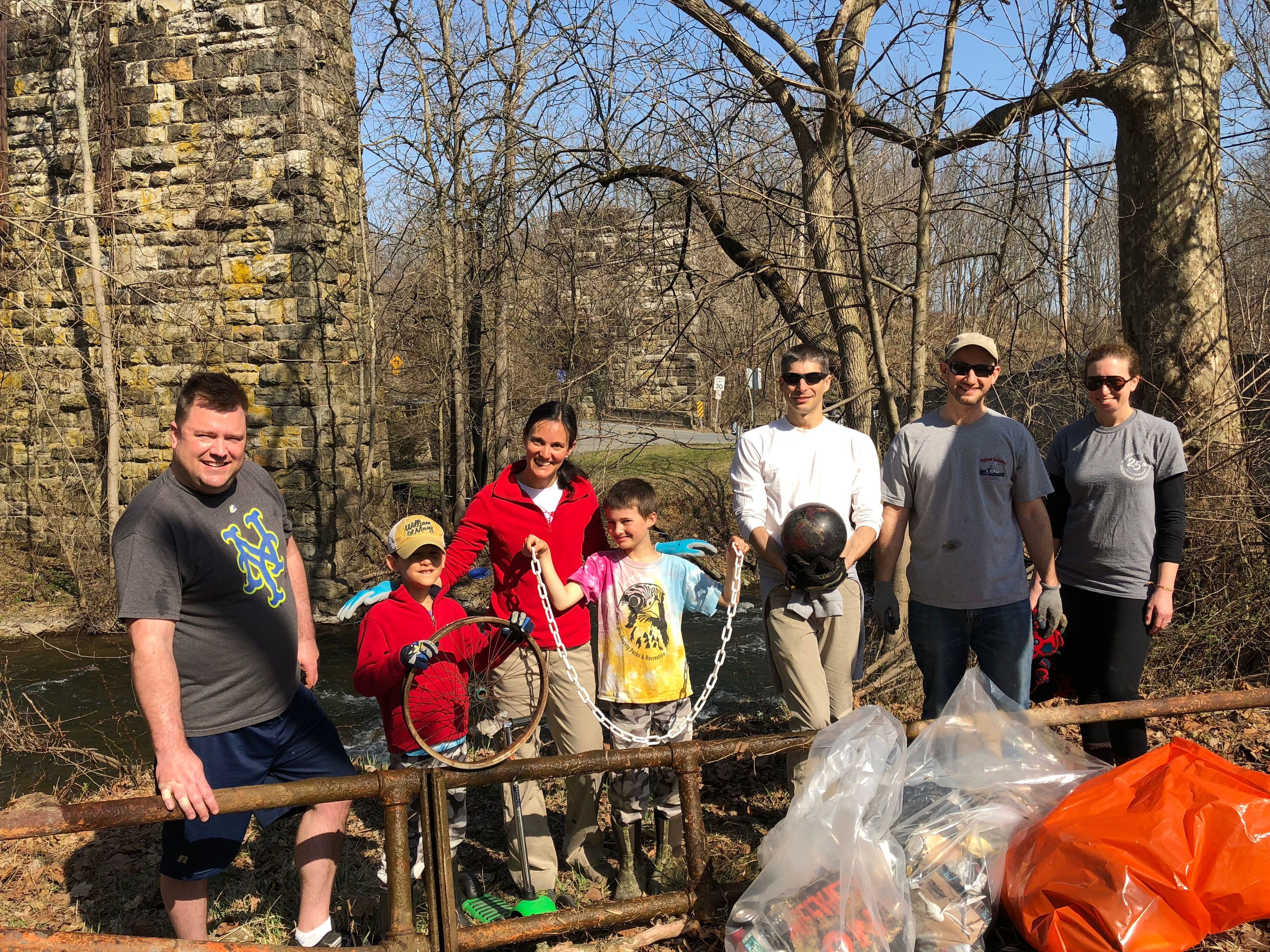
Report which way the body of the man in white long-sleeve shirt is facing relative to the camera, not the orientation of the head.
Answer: toward the camera

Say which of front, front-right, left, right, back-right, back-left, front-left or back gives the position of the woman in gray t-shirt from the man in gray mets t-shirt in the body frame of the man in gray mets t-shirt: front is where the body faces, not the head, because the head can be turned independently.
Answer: front-left

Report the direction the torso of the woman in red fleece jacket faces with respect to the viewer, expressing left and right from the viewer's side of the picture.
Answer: facing the viewer

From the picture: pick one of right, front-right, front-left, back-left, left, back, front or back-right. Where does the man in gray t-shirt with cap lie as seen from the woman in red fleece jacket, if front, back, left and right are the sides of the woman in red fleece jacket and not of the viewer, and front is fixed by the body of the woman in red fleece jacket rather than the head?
left

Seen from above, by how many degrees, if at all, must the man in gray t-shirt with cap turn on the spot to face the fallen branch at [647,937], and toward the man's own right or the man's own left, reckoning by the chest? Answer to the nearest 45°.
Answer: approximately 45° to the man's own right

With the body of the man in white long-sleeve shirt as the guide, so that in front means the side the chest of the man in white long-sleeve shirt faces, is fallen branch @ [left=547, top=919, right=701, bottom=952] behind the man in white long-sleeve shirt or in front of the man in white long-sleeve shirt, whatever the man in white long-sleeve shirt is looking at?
in front

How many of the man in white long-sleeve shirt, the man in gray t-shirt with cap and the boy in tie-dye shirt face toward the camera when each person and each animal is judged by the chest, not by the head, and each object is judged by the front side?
3

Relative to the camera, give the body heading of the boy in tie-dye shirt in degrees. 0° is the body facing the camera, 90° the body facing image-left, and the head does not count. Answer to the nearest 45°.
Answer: approximately 0°

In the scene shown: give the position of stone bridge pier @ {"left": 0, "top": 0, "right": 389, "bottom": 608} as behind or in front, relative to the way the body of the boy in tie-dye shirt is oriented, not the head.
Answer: behind

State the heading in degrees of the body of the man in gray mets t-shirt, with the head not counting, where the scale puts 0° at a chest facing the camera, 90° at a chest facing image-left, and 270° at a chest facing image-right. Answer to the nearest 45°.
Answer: approximately 315°

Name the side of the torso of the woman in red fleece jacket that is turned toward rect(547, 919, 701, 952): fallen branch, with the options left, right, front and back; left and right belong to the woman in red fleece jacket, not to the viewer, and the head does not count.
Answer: front
